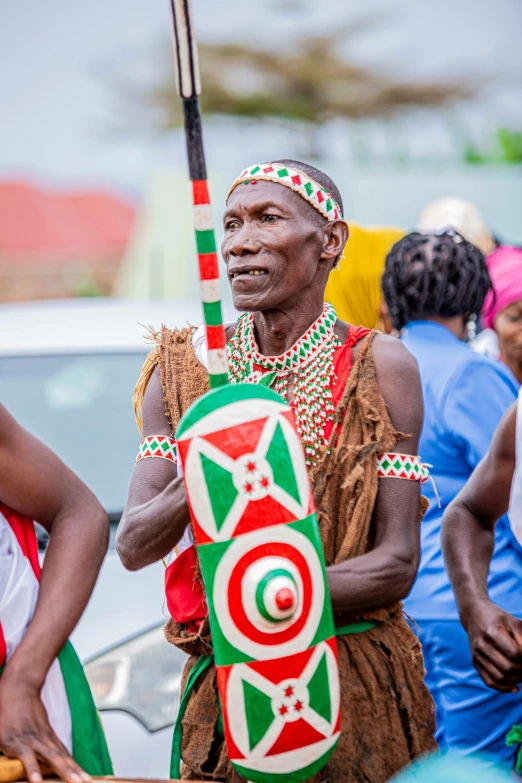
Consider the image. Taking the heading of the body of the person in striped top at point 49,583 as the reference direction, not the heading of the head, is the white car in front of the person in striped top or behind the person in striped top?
behind

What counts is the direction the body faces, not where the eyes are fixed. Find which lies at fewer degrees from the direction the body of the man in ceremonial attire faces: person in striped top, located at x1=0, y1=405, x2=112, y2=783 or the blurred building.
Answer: the person in striped top

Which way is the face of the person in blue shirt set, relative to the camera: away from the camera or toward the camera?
away from the camera

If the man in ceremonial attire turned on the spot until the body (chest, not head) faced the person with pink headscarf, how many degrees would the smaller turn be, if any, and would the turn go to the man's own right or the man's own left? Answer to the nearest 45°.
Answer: approximately 180°

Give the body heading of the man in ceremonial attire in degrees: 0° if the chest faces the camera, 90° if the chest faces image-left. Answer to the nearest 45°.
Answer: approximately 45°
